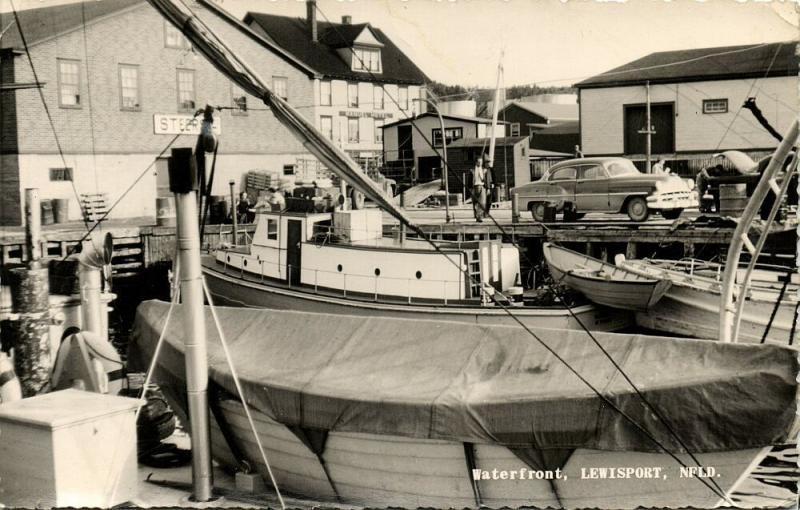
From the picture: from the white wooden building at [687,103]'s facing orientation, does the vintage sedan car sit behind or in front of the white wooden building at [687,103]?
in front

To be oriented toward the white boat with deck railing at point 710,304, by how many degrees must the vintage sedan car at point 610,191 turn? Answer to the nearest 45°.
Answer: approximately 45° to its right

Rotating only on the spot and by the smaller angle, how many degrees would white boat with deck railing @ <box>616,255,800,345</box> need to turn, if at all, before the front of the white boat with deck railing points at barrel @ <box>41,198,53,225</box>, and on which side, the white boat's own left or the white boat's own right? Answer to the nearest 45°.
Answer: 0° — it already faces it

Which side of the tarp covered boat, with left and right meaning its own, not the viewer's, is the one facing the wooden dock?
left

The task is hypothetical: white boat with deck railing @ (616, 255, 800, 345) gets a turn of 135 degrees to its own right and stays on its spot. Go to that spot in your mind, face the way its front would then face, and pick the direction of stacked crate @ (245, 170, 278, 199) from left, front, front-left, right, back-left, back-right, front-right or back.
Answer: left

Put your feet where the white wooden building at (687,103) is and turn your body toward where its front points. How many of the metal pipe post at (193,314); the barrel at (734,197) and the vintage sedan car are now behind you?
0

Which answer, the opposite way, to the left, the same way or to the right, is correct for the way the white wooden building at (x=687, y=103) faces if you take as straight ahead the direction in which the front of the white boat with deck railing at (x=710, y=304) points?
to the left

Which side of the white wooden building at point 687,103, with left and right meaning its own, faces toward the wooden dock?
front

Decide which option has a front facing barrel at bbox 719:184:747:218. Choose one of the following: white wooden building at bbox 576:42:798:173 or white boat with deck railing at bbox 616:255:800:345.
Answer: the white wooden building

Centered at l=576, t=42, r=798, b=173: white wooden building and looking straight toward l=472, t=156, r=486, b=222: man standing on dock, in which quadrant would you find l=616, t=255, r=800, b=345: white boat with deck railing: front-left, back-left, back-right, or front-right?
front-left

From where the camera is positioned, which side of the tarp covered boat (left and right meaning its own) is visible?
right

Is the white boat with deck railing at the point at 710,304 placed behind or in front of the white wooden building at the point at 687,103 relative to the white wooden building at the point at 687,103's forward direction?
in front

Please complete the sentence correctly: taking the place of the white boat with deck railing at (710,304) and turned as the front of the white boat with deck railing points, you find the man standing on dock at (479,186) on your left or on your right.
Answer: on your right

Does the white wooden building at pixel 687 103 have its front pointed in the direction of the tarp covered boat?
yes

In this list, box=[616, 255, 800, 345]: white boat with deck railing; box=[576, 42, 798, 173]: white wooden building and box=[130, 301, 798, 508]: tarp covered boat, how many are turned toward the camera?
1

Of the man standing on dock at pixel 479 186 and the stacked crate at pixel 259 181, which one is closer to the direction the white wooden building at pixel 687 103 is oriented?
the man standing on dock

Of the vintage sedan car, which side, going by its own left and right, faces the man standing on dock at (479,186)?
back

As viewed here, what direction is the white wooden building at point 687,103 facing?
toward the camera

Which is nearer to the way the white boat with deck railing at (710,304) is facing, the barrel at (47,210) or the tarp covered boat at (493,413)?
the barrel

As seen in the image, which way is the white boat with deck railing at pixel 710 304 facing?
to the viewer's left
